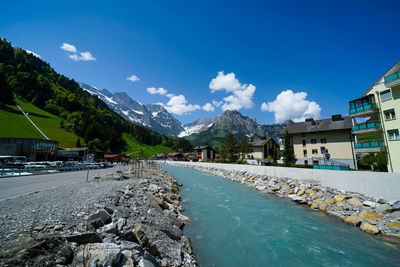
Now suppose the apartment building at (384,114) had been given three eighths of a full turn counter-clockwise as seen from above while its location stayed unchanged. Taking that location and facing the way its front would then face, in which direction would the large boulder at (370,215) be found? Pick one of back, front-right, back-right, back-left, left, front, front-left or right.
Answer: right

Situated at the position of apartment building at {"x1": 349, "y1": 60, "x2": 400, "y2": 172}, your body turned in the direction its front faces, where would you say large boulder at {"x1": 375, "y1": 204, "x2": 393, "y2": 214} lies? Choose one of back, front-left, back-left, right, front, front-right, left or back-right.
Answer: front-left

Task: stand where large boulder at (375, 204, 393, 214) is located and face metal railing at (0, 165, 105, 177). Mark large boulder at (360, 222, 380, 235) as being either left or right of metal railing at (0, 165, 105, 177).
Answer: left

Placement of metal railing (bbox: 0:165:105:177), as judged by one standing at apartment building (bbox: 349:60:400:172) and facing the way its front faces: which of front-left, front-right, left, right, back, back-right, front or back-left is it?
front

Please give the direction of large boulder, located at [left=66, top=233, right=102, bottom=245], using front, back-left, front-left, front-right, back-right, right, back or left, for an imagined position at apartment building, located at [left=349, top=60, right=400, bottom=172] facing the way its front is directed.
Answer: front-left

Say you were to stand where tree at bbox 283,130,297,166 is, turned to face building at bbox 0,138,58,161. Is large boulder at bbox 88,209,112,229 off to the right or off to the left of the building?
left

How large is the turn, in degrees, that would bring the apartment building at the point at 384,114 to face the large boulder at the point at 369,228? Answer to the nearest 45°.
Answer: approximately 45° to its left

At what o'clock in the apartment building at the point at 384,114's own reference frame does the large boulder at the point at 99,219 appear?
The large boulder is roughly at 11 o'clock from the apartment building.

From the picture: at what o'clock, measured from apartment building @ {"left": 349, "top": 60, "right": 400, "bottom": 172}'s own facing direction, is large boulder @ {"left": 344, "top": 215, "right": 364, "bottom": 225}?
The large boulder is roughly at 11 o'clock from the apartment building.

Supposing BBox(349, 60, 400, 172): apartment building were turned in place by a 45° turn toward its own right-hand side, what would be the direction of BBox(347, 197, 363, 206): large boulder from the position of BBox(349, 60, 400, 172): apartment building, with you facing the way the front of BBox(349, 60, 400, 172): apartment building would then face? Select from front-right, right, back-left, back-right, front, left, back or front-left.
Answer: left

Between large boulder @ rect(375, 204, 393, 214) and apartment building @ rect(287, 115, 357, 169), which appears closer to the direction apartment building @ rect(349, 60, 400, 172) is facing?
the large boulder

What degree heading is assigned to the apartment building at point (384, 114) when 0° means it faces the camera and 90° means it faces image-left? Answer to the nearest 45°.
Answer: approximately 45°

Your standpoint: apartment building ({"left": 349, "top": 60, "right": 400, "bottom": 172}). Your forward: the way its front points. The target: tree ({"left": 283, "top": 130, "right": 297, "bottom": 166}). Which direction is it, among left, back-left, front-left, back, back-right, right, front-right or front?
right

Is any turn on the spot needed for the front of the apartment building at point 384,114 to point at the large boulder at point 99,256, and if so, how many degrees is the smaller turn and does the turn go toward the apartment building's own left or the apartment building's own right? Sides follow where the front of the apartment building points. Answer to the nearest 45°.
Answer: approximately 45° to the apartment building's own left
